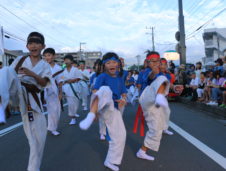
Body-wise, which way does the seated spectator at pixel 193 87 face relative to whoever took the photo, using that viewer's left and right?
facing the viewer and to the left of the viewer

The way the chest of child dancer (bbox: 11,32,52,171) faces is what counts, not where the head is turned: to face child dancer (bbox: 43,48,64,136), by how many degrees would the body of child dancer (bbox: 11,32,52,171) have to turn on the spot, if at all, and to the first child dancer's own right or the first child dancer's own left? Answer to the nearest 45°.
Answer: approximately 180°

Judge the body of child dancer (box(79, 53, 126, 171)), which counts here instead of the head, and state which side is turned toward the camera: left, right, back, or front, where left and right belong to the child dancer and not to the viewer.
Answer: front

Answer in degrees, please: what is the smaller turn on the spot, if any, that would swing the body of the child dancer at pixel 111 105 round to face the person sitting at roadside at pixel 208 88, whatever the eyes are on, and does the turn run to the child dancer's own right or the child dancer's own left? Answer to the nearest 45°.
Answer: approximately 135° to the child dancer's own left

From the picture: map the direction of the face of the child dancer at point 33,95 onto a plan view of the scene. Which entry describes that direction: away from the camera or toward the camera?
toward the camera

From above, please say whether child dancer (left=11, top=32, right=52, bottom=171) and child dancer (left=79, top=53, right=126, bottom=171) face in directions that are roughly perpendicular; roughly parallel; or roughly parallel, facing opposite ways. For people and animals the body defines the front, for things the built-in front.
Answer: roughly parallel

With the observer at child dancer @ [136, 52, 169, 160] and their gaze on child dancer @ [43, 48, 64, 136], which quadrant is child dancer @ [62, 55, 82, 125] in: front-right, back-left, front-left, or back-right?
front-right

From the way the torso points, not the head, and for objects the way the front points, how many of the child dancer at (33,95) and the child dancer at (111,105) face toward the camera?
2

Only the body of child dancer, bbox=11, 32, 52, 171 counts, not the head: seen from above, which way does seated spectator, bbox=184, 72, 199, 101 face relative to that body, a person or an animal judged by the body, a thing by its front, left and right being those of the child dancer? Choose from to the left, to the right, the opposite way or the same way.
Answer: to the right

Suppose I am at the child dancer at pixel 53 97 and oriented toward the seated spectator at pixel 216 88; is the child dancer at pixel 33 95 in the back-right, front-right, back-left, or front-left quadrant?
back-right

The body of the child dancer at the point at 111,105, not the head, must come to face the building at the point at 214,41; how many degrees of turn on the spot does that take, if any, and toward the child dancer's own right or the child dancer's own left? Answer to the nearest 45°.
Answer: approximately 135° to the child dancer's own left

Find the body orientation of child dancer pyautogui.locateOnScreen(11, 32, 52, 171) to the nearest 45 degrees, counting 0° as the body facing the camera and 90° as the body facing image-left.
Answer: approximately 0°

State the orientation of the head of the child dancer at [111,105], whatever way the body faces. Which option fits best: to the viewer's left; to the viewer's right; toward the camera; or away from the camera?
toward the camera

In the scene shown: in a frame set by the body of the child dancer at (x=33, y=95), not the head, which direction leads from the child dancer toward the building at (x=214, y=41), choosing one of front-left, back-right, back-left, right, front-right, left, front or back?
back-left

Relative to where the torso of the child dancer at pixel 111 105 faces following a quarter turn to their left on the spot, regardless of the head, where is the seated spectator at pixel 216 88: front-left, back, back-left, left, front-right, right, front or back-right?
front-left

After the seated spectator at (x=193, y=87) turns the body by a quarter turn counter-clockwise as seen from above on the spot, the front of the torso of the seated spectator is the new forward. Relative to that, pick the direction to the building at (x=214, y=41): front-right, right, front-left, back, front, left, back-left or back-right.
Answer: back-left
